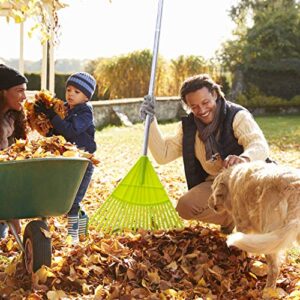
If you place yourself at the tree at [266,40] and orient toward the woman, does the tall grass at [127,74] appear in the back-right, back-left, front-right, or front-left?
front-right

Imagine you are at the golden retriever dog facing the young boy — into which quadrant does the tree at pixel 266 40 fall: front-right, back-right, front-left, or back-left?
front-right

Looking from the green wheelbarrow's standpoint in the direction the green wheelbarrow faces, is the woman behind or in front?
behind

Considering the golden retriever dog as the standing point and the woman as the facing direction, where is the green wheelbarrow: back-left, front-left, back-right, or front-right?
front-left
